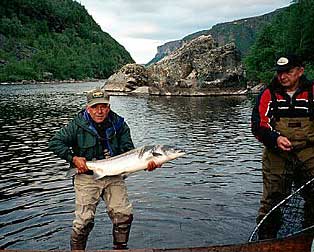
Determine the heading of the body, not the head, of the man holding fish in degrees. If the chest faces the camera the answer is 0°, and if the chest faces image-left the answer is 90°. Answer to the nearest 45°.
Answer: approximately 0°

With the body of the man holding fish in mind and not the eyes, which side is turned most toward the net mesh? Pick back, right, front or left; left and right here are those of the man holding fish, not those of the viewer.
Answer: left
